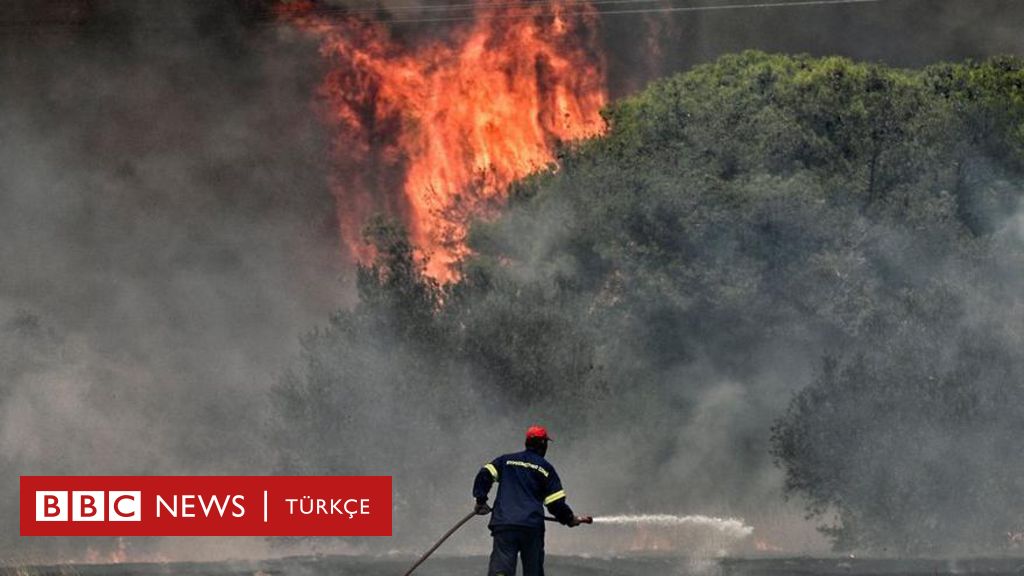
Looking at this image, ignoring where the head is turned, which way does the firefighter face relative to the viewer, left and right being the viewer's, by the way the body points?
facing away from the viewer and to the right of the viewer
